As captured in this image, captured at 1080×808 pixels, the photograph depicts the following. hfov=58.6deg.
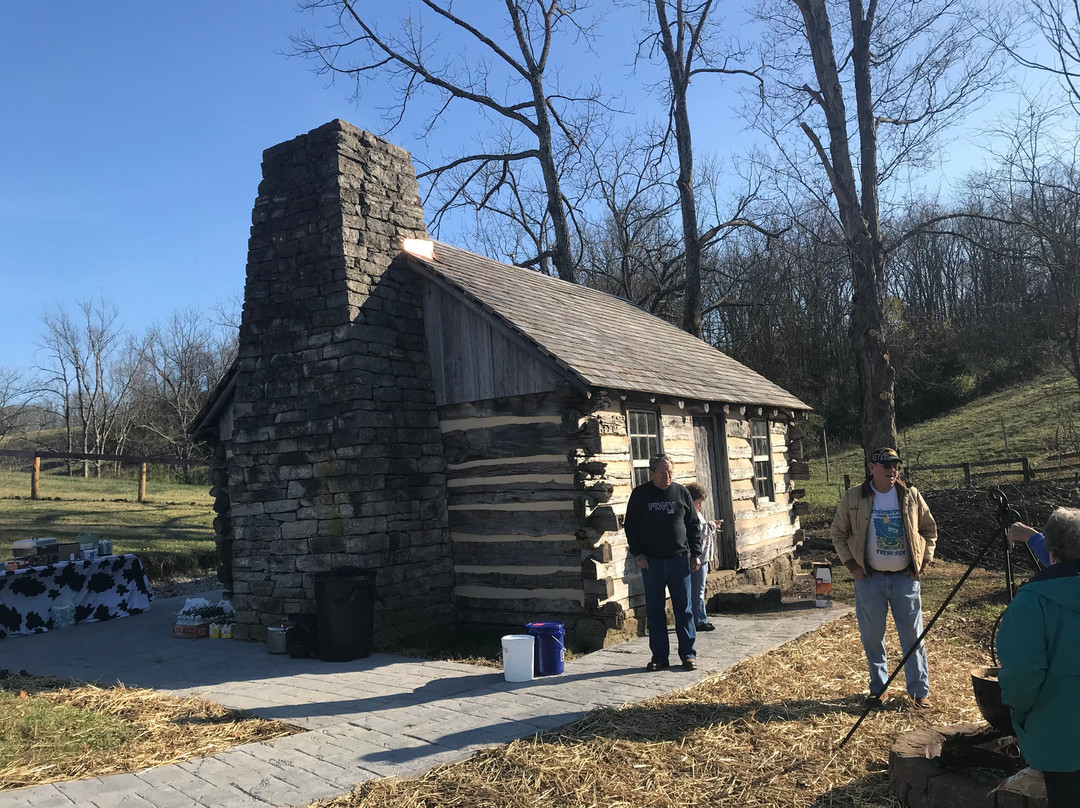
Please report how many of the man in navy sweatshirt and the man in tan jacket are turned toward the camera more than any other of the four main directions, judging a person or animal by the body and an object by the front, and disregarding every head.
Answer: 2

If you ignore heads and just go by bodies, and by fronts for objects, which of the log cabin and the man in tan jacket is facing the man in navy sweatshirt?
the log cabin

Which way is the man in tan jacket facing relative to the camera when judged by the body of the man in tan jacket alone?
toward the camera

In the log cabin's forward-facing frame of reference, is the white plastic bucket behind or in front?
in front

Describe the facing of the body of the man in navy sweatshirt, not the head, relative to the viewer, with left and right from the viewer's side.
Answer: facing the viewer

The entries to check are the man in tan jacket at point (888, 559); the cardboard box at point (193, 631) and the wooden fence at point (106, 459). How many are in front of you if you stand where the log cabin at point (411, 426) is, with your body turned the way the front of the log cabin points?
1

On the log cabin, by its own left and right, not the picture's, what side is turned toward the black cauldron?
front

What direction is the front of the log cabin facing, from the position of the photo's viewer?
facing the viewer and to the right of the viewer

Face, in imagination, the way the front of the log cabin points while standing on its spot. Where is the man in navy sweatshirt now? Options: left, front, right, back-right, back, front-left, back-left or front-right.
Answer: front

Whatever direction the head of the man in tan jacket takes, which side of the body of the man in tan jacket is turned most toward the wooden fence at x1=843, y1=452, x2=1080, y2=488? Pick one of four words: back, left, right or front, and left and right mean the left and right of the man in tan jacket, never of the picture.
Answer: back
